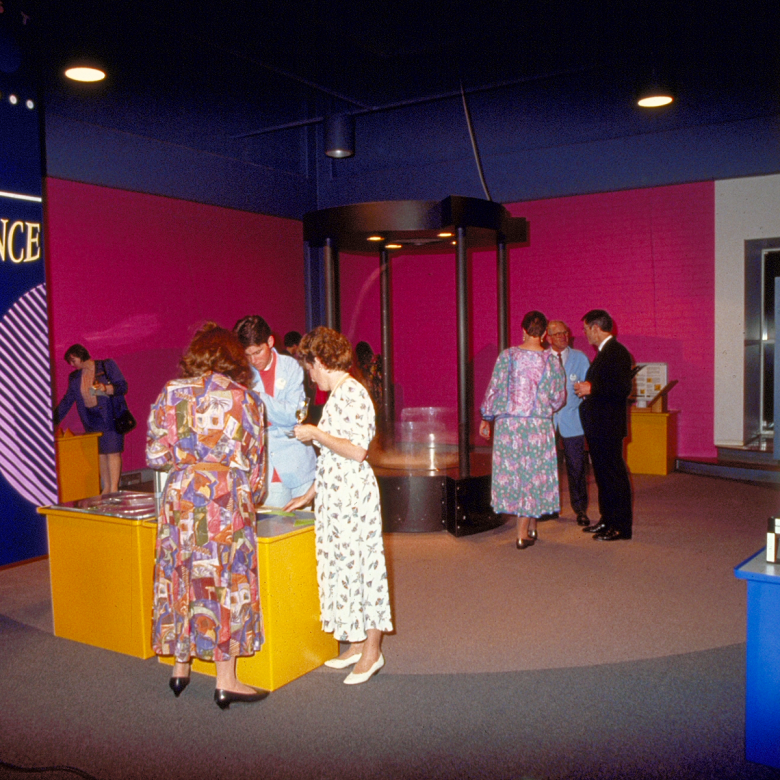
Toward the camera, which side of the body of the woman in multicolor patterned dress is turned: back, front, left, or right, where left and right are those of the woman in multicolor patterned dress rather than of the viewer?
back

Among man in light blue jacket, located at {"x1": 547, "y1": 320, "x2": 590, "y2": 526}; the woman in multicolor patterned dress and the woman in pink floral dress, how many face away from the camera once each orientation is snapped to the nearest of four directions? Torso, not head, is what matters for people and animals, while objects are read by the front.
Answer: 2

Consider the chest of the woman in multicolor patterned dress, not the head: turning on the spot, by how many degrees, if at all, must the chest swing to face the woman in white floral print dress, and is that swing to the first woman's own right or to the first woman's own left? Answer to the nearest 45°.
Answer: approximately 90° to the first woman's own right

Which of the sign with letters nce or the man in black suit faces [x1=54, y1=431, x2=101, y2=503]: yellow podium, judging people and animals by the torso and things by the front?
the man in black suit

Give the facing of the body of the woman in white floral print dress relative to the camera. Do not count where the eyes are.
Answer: to the viewer's left

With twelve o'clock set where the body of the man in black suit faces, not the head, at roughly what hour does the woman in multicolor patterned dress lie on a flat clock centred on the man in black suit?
The woman in multicolor patterned dress is roughly at 10 o'clock from the man in black suit.

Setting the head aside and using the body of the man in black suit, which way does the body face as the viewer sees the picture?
to the viewer's left

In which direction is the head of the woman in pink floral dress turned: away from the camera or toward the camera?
away from the camera

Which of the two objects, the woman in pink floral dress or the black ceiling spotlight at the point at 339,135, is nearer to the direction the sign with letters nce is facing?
the woman in pink floral dress

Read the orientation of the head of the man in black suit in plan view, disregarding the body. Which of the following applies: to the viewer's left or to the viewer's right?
to the viewer's left
